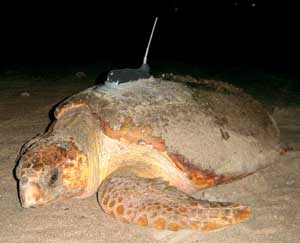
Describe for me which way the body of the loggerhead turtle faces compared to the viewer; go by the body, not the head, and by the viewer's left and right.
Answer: facing the viewer and to the left of the viewer
